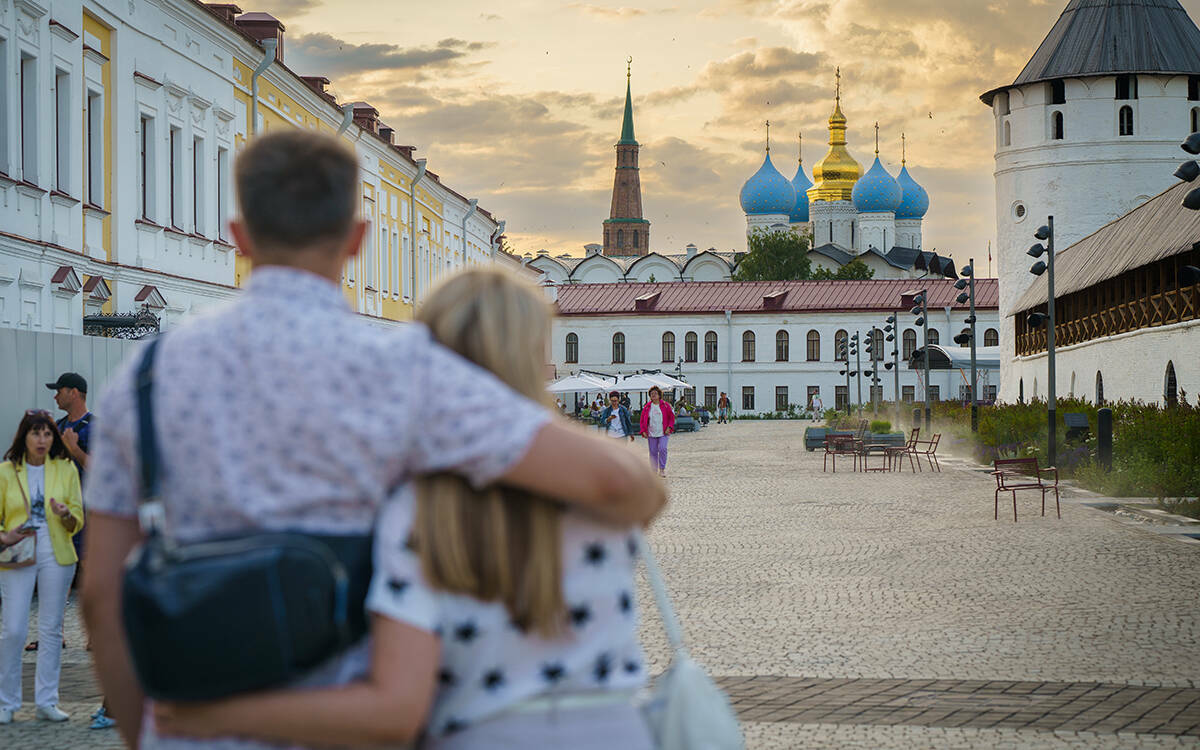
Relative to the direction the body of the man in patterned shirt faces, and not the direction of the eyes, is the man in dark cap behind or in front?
in front

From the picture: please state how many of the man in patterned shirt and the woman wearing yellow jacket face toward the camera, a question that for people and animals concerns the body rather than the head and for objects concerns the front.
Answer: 1

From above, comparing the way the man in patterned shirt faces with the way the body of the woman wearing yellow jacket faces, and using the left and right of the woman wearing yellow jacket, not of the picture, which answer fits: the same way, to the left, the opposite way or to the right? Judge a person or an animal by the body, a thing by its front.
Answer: the opposite way

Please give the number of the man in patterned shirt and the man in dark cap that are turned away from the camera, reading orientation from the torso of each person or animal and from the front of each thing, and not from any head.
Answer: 1

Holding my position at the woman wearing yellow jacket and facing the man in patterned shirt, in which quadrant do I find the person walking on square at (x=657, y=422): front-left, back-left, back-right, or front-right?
back-left

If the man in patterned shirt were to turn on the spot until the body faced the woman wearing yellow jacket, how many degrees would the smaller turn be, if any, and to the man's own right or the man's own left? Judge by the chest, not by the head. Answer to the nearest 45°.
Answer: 0° — they already face them

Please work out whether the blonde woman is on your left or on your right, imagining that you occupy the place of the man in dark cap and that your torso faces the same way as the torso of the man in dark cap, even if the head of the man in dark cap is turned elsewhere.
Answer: on your left

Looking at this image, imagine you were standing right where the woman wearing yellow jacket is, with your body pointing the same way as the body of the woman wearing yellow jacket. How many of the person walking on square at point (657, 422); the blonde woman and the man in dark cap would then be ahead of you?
1

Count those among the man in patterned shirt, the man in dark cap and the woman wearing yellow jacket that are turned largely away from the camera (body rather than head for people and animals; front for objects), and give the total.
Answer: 1

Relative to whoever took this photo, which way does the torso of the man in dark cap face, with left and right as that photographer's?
facing the viewer and to the left of the viewer

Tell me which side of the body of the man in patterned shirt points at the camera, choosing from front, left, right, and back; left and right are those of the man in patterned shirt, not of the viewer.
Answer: back

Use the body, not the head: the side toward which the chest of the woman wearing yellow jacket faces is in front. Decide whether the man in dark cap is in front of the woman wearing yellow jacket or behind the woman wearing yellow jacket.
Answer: behind

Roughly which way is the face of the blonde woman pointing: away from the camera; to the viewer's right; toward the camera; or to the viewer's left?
away from the camera

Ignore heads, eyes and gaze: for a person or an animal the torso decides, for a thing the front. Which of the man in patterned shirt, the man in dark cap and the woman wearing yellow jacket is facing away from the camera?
the man in patterned shirt

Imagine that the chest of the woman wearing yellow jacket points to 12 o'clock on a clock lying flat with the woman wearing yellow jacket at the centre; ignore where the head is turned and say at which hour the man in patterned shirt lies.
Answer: The man in patterned shirt is roughly at 12 o'clock from the woman wearing yellow jacket.
